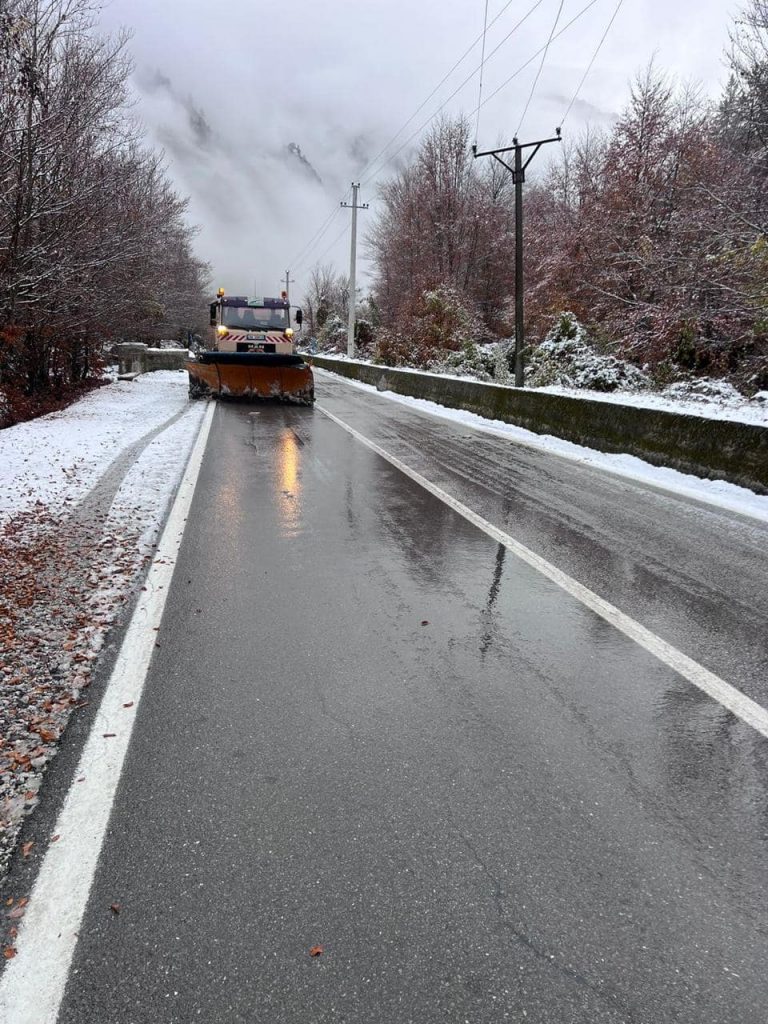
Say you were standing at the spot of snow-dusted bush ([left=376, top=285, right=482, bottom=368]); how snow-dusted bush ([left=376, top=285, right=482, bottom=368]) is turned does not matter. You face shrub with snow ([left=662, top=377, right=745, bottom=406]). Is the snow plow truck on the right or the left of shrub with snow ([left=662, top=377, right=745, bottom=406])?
right

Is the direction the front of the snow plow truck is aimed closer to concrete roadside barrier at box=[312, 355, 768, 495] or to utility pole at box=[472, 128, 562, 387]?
the concrete roadside barrier

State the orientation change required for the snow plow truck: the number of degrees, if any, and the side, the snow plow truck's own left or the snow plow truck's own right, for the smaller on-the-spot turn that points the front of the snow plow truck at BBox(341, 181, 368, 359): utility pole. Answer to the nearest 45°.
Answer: approximately 180°

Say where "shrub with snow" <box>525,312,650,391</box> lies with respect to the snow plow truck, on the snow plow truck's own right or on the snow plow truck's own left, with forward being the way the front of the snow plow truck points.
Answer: on the snow plow truck's own left

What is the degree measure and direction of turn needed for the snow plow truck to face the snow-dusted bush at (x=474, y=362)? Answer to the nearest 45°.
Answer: approximately 135° to its left

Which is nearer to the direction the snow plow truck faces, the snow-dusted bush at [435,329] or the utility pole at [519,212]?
the utility pole

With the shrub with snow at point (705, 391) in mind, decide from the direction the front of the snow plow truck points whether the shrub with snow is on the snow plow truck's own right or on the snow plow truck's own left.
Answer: on the snow plow truck's own left

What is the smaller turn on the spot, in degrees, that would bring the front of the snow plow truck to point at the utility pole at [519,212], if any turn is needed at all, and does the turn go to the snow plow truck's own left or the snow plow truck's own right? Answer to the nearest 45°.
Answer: approximately 90° to the snow plow truck's own left

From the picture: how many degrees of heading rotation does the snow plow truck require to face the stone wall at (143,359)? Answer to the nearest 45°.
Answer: approximately 180°

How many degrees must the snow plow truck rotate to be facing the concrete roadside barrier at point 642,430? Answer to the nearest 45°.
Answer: approximately 45° to its left

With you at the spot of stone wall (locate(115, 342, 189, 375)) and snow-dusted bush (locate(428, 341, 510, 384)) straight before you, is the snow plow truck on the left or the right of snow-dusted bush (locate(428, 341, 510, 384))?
right

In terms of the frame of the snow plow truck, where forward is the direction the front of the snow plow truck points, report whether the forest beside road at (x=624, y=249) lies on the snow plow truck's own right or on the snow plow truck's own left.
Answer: on the snow plow truck's own left

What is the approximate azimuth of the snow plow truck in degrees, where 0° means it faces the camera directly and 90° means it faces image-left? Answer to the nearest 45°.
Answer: approximately 0°

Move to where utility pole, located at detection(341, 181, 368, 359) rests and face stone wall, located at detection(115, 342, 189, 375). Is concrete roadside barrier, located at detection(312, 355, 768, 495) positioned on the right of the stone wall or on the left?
left
